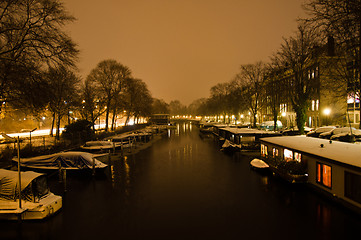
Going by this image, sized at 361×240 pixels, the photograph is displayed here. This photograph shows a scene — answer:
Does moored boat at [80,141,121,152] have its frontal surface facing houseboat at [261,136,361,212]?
no

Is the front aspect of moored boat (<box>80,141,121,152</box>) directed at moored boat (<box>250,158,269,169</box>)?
no

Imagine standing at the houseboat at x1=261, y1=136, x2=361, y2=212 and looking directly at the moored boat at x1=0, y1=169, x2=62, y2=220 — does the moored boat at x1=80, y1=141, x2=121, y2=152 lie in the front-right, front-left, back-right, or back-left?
front-right
